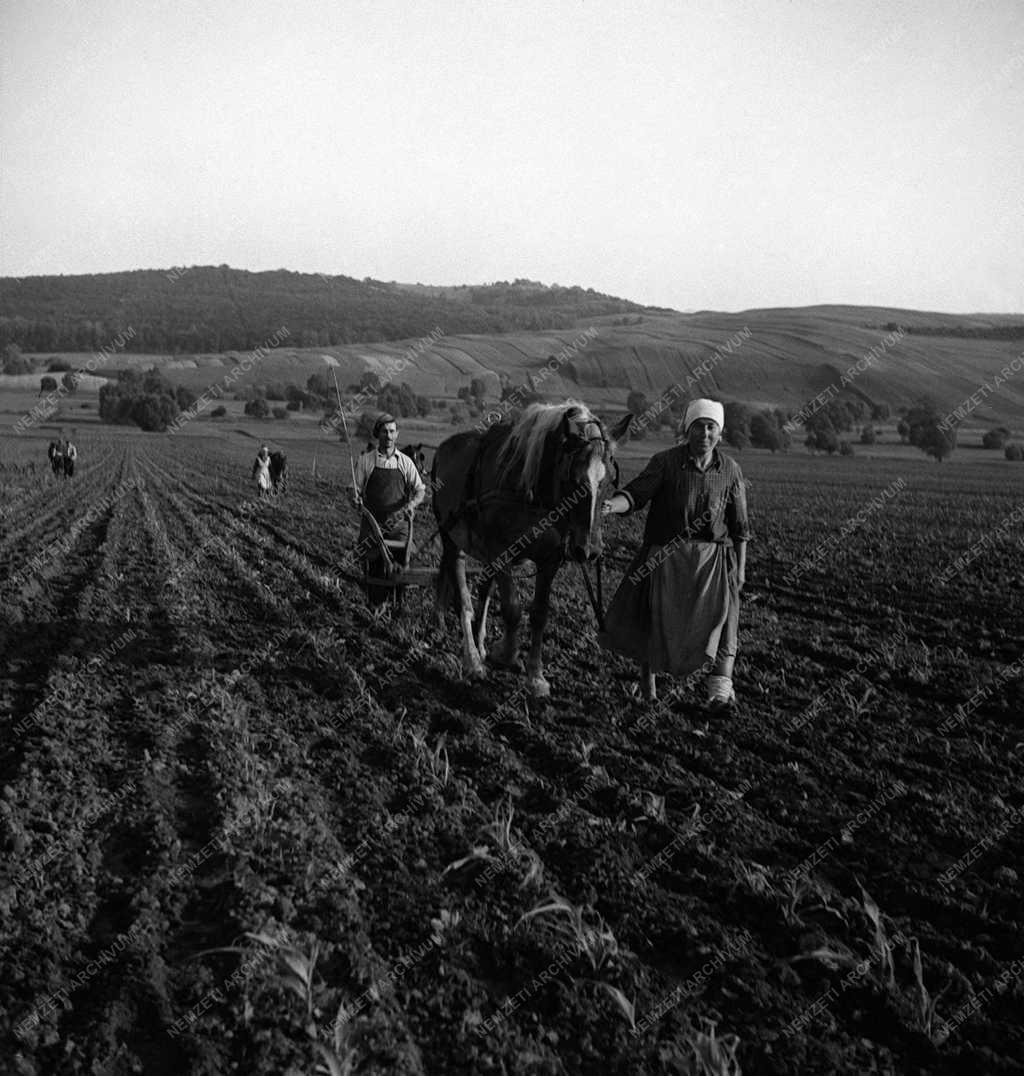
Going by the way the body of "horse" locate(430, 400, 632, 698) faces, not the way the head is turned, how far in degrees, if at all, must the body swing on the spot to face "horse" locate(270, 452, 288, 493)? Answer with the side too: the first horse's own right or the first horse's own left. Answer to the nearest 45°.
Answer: approximately 135° to the first horse's own left

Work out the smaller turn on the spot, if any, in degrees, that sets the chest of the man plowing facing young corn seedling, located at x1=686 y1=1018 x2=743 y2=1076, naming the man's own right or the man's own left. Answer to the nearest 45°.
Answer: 0° — they already face it

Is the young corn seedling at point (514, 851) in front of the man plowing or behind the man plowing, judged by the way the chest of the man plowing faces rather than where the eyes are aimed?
in front

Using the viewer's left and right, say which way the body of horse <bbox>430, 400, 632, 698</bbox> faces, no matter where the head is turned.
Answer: facing the viewer and to the right of the viewer

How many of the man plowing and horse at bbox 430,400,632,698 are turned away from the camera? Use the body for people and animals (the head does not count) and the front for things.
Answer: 0

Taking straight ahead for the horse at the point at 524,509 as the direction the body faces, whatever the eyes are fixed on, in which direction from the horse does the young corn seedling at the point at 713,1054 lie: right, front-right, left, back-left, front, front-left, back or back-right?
front-right

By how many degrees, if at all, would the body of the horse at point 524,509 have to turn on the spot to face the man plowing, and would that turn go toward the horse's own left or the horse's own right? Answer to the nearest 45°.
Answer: approximately 180°

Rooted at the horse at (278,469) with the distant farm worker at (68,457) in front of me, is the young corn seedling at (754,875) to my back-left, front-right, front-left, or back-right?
back-left

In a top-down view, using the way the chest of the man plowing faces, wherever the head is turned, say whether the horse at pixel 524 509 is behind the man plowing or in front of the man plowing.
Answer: in front

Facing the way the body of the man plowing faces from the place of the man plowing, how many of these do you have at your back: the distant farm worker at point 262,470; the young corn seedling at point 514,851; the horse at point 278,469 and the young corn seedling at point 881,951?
2

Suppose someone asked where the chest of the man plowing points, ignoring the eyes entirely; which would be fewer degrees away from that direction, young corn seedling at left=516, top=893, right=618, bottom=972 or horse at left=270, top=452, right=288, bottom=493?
the young corn seedling

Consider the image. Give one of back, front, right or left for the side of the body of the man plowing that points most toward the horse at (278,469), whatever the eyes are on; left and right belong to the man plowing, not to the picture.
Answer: back

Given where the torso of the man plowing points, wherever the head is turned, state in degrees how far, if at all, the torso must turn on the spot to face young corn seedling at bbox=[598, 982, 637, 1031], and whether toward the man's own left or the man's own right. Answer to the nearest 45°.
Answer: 0° — they already face it

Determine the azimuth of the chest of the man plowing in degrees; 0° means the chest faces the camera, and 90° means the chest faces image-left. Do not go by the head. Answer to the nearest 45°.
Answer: approximately 0°

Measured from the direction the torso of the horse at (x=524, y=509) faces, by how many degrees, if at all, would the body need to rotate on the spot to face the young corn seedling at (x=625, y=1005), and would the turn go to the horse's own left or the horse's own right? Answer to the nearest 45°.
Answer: approximately 45° to the horse's own right

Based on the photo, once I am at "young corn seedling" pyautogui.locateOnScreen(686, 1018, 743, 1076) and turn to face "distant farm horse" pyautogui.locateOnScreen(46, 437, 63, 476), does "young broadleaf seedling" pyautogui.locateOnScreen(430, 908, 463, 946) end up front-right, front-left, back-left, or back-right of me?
front-left

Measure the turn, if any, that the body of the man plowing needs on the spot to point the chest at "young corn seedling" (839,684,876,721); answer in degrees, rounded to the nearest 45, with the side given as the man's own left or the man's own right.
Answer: approximately 45° to the man's own left
